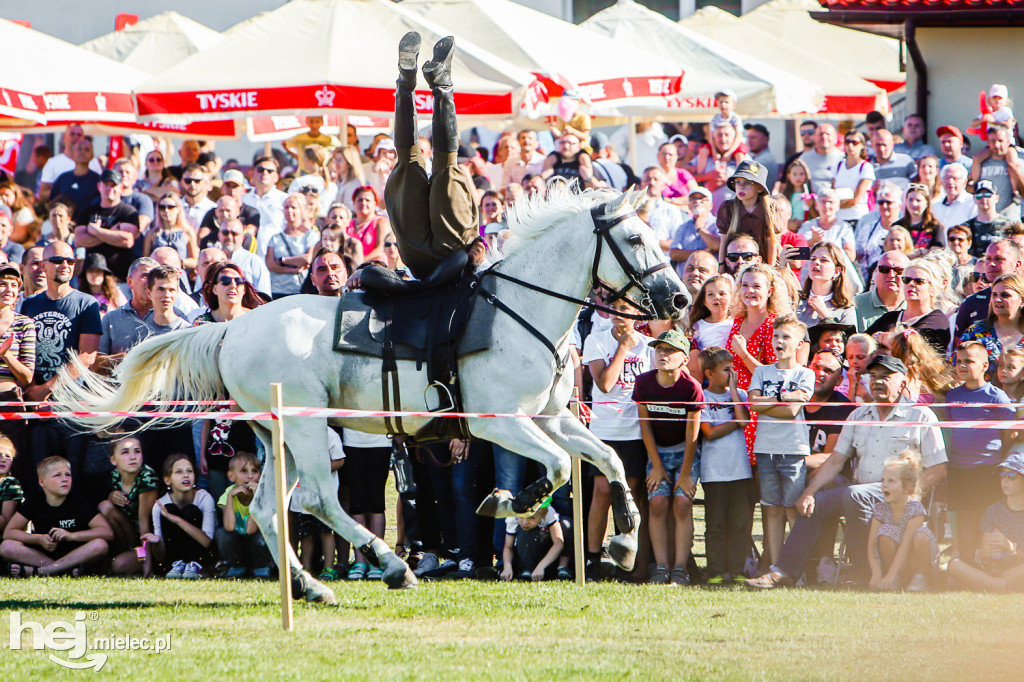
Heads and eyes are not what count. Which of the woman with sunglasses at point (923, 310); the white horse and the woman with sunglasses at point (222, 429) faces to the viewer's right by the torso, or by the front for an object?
the white horse

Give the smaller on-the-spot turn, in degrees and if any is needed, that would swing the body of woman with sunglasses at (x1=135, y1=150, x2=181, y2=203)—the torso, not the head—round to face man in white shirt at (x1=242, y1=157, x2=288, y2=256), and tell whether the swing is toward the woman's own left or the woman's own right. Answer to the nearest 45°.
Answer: approximately 45° to the woman's own left

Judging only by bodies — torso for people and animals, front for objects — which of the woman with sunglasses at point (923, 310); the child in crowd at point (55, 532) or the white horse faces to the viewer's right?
the white horse

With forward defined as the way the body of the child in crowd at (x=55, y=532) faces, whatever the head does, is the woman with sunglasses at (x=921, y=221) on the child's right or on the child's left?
on the child's left

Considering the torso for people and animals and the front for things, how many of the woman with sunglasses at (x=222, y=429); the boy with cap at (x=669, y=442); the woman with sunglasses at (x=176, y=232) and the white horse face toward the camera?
3

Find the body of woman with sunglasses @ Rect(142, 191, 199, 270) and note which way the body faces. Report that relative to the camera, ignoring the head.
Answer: toward the camera

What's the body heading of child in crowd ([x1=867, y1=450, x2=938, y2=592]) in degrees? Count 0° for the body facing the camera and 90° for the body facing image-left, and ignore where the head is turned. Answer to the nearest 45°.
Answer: approximately 45°

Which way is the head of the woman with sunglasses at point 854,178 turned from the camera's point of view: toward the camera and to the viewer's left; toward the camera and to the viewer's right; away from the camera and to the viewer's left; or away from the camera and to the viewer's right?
toward the camera and to the viewer's left

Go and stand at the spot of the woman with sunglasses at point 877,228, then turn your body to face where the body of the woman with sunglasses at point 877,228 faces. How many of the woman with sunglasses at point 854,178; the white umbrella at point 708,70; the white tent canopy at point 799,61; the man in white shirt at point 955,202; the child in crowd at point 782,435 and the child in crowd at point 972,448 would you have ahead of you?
2

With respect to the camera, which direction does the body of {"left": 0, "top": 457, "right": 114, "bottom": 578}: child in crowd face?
toward the camera

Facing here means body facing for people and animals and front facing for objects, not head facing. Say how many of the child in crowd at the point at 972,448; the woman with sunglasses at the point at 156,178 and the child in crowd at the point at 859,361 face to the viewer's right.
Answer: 0

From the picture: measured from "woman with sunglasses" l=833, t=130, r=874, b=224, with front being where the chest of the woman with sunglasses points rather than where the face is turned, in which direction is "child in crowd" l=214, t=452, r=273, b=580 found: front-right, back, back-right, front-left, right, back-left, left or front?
front

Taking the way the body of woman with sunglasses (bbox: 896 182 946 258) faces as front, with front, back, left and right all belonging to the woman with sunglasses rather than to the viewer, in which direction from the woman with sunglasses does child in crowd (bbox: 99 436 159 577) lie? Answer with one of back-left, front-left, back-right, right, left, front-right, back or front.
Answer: front
